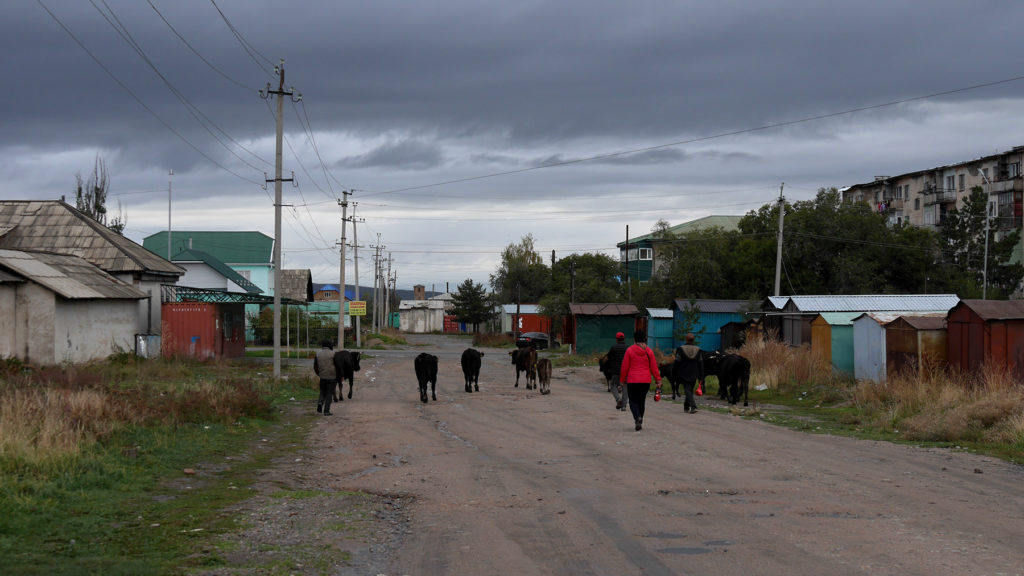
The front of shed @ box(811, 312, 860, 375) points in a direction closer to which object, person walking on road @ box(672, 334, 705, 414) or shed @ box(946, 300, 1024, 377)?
the person walking on road

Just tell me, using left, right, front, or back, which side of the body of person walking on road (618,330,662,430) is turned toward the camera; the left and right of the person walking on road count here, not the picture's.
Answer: back

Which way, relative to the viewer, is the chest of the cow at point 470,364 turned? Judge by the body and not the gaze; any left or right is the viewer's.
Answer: facing away from the viewer

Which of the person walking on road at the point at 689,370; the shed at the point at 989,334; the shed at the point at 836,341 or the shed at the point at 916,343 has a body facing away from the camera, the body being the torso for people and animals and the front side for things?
the person walking on road

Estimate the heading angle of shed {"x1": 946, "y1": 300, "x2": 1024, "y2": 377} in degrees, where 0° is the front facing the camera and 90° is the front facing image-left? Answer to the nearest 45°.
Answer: approximately 45°

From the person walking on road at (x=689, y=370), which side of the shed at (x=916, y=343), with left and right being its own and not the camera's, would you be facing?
front

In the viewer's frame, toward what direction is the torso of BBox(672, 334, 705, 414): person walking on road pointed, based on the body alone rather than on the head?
away from the camera

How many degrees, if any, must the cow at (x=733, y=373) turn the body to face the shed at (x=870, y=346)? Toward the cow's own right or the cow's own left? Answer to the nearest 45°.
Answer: approximately 90° to the cow's own right

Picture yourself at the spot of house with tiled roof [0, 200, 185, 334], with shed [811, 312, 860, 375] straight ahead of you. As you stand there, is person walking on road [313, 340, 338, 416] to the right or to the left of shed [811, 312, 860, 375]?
right

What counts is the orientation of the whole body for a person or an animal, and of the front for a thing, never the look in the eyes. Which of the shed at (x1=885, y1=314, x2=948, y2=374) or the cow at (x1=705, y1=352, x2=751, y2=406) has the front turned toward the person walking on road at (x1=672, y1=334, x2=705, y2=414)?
the shed

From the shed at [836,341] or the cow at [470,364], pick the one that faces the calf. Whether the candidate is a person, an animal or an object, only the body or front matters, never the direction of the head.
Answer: the shed

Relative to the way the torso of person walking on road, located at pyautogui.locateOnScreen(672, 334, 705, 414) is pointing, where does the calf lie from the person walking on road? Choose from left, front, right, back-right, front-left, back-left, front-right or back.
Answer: front-left

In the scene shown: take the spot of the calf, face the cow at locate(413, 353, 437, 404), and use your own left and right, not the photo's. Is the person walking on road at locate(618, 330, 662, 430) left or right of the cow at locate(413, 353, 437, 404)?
left

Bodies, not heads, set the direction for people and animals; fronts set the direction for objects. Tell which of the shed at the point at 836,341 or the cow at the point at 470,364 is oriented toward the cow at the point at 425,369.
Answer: the shed

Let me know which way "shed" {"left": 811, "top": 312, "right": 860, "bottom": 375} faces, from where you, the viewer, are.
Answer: facing the viewer and to the left of the viewer

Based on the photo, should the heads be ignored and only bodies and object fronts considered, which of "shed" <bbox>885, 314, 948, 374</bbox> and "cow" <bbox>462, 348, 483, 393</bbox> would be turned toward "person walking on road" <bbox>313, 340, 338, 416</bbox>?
the shed

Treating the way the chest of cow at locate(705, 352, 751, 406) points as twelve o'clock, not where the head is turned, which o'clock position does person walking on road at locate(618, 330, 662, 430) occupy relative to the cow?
The person walking on road is roughly at 8 o'clock from the cow.
